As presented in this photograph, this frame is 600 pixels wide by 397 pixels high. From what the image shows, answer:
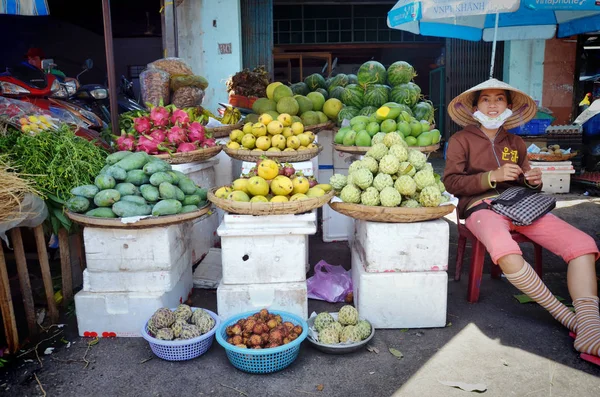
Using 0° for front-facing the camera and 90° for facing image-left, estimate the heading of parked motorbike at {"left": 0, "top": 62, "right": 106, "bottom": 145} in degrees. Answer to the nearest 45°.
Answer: approximately 315°

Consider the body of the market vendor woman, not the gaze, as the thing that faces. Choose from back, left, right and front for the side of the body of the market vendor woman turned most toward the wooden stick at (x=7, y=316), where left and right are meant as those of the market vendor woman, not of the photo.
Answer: right

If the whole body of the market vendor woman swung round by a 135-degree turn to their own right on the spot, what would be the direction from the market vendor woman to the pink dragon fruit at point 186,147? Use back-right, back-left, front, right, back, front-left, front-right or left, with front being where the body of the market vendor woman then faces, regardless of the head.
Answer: front

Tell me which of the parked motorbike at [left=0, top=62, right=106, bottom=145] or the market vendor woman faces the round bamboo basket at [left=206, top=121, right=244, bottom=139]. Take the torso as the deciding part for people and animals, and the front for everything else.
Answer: the parked motorbike

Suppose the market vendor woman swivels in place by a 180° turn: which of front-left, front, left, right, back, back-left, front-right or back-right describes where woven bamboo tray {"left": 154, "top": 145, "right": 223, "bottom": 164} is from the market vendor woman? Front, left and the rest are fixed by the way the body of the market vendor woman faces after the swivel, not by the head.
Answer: front-left

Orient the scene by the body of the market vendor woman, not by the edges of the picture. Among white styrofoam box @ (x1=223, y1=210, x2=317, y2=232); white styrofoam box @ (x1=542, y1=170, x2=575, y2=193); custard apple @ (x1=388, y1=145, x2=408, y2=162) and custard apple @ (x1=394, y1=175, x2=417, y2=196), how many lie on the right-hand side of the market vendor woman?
3

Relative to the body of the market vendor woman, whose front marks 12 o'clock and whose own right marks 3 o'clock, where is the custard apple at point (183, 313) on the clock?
The custard apple is roughly at 3 o'clock from the market vendor woman.

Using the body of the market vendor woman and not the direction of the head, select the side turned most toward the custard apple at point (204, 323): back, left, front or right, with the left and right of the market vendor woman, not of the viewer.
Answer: right

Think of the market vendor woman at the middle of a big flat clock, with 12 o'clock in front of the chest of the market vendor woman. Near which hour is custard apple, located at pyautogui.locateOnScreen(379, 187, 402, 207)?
The custard apple is roughly at 3 o'clock from the market vendor woman.
